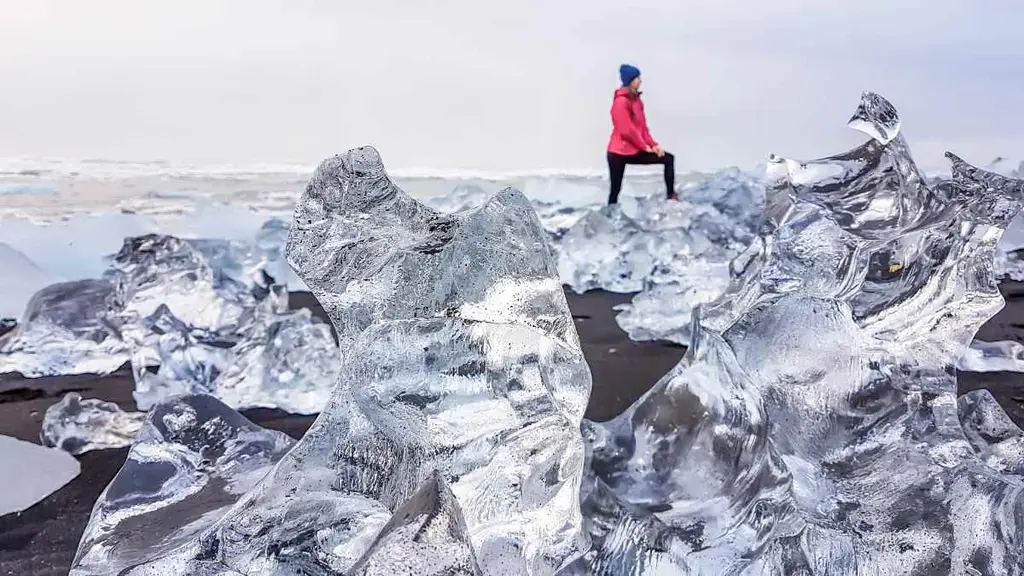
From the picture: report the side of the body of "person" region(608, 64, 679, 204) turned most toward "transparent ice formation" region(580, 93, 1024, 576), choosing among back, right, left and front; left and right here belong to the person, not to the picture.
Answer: right

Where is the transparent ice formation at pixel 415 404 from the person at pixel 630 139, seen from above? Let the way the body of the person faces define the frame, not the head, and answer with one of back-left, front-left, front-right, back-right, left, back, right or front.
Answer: right

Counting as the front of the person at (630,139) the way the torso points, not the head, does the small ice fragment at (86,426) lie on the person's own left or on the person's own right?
on the person's own right

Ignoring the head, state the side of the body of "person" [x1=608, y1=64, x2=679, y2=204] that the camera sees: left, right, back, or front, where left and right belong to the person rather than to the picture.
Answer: right

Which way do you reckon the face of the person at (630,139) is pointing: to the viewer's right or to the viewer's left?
to the viewer's right

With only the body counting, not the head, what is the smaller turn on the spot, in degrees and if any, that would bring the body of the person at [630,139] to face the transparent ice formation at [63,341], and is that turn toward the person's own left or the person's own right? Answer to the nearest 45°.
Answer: approximately 135° to the person's own right
